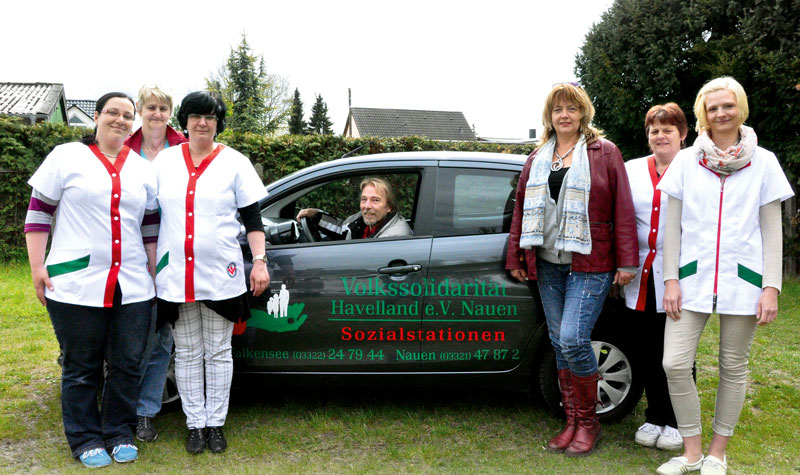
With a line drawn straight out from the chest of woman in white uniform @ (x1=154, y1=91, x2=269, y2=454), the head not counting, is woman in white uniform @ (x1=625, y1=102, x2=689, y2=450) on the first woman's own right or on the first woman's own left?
on the first woman's own left

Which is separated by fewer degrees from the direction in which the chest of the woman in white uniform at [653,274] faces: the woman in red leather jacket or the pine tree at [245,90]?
the woman in red leather jacket

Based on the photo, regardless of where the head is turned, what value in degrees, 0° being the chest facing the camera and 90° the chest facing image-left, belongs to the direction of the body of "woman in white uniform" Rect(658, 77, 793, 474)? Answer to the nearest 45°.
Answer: approximately 0°

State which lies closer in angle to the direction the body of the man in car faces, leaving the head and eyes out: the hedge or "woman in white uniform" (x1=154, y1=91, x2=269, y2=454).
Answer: the woman in white uniform

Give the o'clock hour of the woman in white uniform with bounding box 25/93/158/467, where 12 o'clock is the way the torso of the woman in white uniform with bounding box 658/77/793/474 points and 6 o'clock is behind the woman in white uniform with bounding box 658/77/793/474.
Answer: the woman in white uniform with bounding box 25/93/158/467 is roughly at 2 o'clock from the woman in white uniform with bounding box 658/77/793/474.

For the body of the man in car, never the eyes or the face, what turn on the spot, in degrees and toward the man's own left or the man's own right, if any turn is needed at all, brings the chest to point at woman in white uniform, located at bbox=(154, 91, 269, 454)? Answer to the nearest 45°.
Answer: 0° — they already face them

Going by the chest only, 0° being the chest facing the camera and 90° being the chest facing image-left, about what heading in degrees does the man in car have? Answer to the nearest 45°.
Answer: approximately 45°

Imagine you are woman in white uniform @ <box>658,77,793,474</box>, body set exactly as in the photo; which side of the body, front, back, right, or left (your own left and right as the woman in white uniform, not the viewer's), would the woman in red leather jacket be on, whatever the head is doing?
right

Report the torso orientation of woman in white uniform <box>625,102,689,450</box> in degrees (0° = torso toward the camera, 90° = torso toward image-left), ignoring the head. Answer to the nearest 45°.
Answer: approximately 0°
